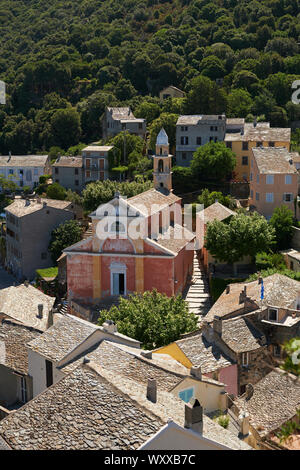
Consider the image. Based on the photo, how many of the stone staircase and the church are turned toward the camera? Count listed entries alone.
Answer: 2

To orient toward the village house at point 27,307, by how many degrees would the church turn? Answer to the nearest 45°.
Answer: approximately 45° to its right

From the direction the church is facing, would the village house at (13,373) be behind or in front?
in front

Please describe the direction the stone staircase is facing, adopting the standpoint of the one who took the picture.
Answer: facing the viewer

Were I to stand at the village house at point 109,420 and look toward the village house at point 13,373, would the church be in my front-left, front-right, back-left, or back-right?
front-right

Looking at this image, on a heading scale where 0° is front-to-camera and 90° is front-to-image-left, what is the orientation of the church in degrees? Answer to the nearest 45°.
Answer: approximately 0°

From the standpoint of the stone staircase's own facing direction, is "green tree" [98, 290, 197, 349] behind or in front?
in front

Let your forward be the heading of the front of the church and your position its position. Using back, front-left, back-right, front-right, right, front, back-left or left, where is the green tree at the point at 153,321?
front

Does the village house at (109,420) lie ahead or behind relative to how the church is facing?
ahead

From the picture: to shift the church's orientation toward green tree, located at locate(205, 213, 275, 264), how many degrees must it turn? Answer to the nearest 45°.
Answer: approximately 90° to its left

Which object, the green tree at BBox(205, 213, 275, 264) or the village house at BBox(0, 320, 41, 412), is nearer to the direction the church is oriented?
the village house
